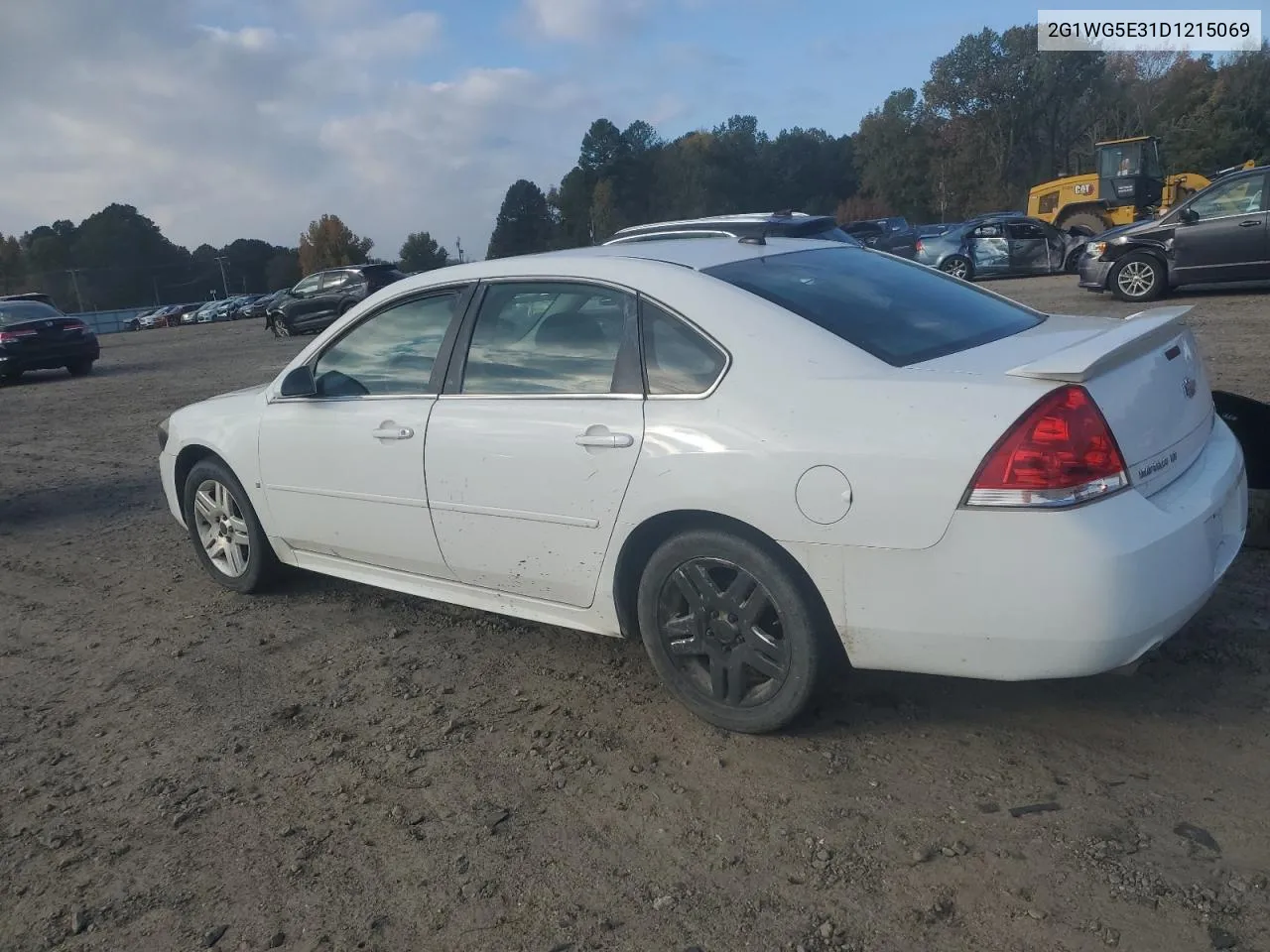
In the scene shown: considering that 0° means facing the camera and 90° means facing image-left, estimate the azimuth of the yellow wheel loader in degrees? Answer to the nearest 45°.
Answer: approximately 270°

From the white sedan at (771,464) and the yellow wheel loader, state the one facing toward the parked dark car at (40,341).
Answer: the white sedan

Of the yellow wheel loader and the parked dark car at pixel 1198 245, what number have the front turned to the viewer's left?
1

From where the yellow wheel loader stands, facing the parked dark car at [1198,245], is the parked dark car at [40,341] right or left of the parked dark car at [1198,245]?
right

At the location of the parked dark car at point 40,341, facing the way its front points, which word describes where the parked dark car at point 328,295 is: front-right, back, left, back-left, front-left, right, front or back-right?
right

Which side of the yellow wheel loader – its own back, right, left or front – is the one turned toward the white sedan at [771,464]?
right

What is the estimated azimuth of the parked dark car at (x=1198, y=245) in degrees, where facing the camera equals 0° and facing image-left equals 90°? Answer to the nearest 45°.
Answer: approximately 90°

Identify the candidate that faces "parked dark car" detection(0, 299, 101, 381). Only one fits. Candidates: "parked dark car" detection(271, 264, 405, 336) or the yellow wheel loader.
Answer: "parked dark car" detection(271, 264, 405, 336)

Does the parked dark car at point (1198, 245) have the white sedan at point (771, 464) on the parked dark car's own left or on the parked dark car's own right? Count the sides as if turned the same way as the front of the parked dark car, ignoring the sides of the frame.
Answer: on the parked dark car's own left

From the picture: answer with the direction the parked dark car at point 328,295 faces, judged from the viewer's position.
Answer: facing the viewer and to the left of the viewer

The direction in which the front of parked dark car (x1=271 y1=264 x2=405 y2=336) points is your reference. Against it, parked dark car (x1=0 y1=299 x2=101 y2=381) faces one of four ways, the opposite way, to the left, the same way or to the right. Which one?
to the right

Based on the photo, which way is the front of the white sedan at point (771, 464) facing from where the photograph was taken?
facing away from the viewer and to the left of the viewer

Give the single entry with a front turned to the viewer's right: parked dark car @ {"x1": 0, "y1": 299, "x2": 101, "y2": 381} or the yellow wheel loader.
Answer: the yellow wheel loader
